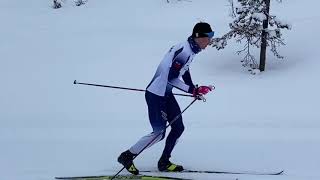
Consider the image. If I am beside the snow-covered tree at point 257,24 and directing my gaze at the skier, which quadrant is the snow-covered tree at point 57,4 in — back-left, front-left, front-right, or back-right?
back-right

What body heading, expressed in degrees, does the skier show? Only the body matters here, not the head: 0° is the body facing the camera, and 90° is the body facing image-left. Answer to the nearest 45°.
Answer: approximately 270°

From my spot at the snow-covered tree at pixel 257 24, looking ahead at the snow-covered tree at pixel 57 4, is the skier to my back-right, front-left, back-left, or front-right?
back-left
